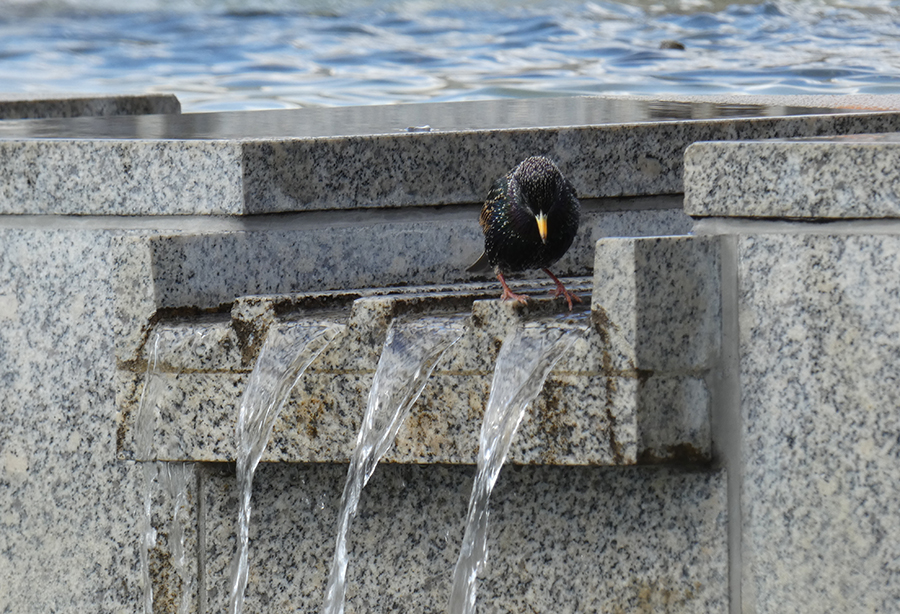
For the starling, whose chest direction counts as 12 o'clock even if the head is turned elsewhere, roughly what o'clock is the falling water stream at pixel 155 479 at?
The falling water stream is roughly at 4 o'clock from the starling.

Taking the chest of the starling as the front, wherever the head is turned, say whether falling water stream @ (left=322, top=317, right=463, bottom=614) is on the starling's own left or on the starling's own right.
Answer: on the starling's own right

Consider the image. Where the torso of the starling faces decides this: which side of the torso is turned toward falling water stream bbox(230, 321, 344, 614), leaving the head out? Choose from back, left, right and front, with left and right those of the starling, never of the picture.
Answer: right

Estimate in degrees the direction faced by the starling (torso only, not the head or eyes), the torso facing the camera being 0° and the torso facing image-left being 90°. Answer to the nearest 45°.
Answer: approximately 315°

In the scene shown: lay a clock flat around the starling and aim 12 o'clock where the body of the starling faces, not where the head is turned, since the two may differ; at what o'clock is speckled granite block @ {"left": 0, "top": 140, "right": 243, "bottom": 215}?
The speckled granite block is roughly at 5 o'clock from the starling.

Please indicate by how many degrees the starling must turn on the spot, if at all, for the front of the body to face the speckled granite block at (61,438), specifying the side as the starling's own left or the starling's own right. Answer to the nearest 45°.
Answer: approximately 135° to the starling's own right
